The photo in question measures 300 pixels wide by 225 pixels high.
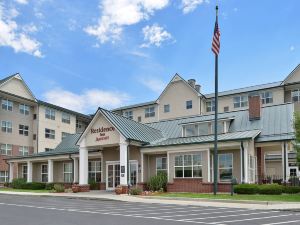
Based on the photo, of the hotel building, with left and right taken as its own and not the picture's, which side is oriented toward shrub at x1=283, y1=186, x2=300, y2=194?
left

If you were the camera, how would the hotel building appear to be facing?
facing the viewer and to the left of the viewer

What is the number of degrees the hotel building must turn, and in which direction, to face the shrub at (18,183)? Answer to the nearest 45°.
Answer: approximately 90° to its right

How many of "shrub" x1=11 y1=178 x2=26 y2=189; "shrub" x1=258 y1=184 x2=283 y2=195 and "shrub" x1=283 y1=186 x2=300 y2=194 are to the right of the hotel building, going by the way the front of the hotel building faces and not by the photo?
1

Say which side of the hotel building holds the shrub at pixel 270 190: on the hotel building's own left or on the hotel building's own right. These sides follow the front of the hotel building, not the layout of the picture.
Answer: on the hotel building's own left
